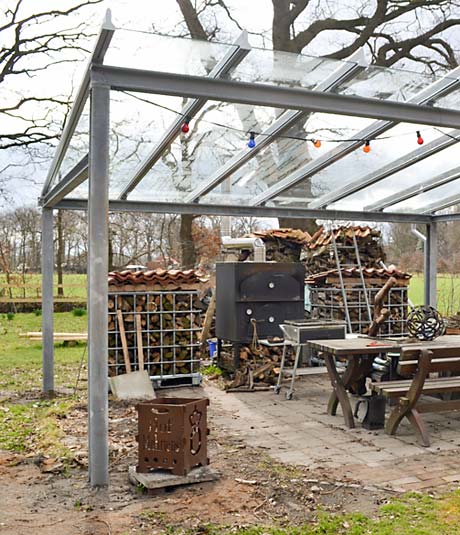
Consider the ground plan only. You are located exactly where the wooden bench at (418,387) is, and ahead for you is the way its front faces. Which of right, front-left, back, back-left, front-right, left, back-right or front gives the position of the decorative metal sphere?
front-right

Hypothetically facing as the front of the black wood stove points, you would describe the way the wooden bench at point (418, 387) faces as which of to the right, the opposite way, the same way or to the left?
the opposite way

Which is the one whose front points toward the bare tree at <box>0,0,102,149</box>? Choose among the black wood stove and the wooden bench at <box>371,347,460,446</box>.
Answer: the wooden bench

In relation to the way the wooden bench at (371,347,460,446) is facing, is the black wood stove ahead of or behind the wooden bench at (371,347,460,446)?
ahead

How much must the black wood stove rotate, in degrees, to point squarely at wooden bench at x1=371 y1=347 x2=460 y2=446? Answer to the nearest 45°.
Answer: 0° — it already faces it

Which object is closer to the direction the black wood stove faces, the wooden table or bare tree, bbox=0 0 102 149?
the wooden table

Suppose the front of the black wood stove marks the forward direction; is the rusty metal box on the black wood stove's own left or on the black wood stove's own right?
on the black wood stove's own right

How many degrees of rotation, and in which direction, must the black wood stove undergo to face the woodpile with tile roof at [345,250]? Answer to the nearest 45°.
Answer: approximately 90° to its left

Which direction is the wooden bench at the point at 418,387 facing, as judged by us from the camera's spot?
facing away from the viewer and to the left of the viewer

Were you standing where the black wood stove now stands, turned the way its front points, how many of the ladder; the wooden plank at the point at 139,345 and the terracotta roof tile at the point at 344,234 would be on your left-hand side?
2

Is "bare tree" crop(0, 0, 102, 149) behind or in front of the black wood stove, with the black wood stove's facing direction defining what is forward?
behind

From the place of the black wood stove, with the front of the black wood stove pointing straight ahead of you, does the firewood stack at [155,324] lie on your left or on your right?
on your right

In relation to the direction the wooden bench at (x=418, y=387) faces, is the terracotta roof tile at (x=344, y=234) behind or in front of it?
in front
